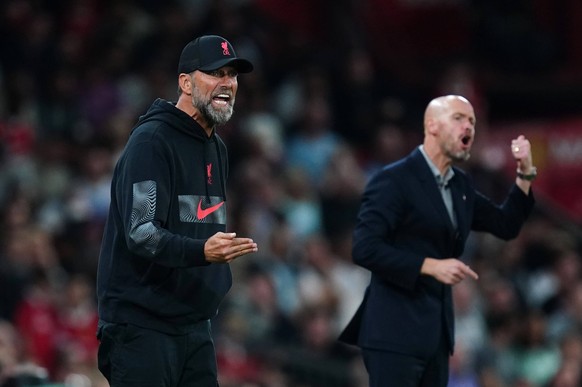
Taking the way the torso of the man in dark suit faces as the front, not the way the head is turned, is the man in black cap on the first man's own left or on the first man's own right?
on the first man's own right

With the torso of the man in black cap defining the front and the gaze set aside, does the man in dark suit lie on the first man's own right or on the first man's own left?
on the first man's own left

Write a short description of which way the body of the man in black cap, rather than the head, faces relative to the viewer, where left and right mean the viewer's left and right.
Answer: facing the viewer and to the right of the viewer
